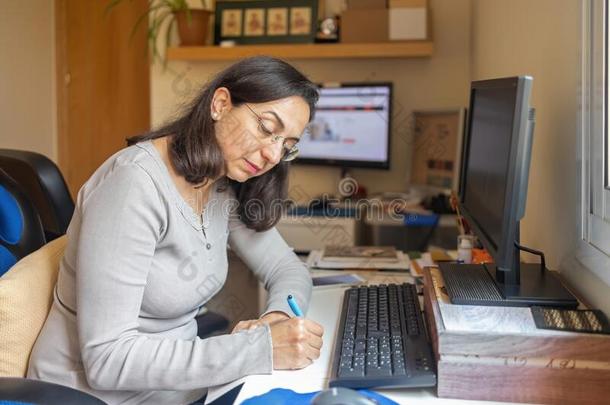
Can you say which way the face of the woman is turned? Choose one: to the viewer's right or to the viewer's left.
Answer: to the viewer's right

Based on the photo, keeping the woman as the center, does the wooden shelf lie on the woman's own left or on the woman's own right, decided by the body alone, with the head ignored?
on the woman's own left

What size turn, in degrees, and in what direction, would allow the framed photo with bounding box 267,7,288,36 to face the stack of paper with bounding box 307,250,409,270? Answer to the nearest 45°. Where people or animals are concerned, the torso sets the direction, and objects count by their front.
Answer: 0° — it already faces it

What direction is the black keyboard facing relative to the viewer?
to the viewer's left

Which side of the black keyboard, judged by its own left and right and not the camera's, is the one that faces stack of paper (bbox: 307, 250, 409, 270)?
right

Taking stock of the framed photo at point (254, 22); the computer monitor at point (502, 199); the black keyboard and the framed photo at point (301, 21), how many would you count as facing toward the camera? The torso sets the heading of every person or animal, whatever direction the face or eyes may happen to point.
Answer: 2
